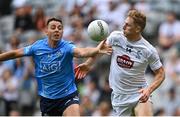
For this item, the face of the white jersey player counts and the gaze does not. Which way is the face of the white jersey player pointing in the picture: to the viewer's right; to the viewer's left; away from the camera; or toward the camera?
to the viewer's left

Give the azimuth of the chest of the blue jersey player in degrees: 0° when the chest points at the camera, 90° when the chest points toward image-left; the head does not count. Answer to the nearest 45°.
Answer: approximately 0°

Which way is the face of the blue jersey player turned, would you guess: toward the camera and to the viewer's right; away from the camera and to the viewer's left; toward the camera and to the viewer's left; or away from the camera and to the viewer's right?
toward the camera and to the viewer's right
